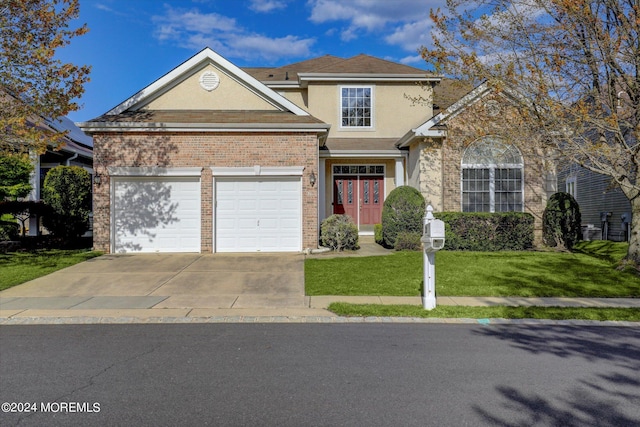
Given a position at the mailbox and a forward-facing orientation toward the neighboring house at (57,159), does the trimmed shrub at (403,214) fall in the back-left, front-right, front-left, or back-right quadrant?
front-right

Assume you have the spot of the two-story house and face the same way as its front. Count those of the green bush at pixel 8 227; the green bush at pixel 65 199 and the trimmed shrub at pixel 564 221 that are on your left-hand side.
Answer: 1

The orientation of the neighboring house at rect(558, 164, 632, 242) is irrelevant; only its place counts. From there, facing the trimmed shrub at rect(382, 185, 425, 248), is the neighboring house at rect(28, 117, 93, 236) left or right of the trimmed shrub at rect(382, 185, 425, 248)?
right

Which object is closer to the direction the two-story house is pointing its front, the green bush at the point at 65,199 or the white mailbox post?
the white mailbox post

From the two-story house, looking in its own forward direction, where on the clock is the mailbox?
The mailbox is roughly at 11 o'clock from the two-story house.

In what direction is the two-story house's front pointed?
toward the camera

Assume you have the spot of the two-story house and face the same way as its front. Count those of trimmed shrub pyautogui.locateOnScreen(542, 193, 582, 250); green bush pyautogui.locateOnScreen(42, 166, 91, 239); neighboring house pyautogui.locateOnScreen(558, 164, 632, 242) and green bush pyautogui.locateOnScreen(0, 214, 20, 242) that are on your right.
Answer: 2

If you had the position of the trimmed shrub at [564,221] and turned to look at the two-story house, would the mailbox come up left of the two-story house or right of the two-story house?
left

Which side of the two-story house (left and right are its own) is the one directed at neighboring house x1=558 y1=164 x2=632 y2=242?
left

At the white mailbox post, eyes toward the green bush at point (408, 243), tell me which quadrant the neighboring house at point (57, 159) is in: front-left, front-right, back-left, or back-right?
front-left

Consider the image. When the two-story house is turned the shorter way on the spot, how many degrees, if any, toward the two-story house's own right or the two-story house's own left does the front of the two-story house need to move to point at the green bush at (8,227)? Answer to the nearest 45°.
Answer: approximately 90° to the two-story house's own right

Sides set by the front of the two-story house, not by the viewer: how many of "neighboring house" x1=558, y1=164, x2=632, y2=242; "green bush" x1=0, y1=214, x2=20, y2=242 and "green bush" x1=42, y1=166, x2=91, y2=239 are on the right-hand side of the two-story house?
2

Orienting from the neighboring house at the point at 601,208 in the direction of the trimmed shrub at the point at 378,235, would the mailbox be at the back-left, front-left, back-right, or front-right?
front-left

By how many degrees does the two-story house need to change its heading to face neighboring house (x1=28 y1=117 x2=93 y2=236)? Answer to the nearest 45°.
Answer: approximately 135° to its right

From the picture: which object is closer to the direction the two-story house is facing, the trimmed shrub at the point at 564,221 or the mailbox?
the mailbox

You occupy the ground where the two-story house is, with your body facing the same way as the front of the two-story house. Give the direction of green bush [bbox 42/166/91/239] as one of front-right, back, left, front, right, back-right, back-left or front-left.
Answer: right

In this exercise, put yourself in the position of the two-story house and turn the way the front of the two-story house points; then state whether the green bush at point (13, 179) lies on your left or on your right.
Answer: on your right
